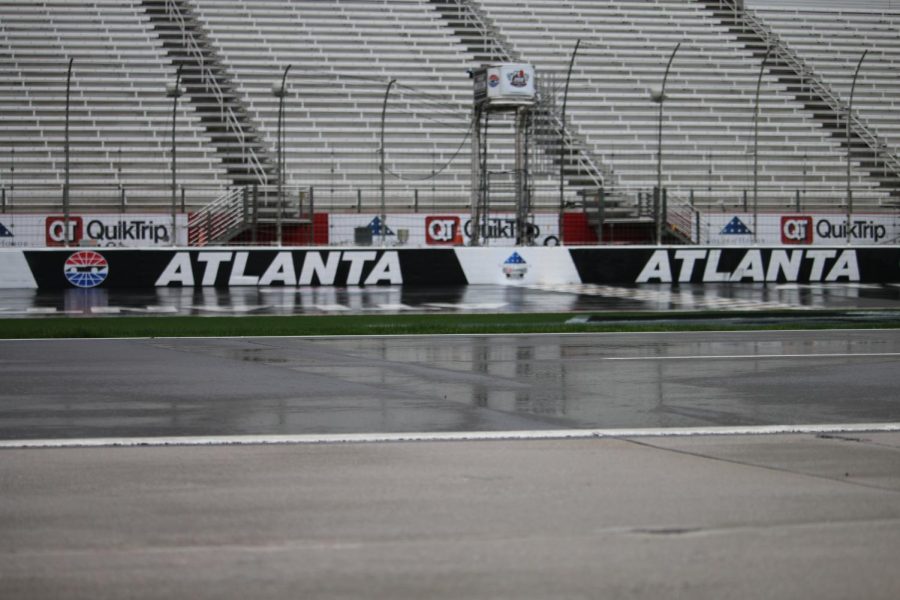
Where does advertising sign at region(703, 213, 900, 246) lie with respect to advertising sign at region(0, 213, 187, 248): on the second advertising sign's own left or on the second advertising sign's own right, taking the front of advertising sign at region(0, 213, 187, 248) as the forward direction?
on the second advertising sign's own left

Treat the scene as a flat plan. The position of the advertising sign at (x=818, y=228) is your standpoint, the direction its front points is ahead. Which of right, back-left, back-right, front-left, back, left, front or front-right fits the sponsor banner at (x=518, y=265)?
front-right

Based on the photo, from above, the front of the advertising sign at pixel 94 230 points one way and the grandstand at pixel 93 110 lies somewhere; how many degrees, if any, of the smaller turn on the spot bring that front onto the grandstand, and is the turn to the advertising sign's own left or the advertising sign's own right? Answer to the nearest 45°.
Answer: approximately 180°

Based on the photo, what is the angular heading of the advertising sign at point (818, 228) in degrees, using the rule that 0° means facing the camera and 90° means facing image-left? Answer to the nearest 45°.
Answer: approximately 0°

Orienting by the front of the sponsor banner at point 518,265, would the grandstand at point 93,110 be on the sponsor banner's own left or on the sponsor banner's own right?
on the sponsor banner's own right

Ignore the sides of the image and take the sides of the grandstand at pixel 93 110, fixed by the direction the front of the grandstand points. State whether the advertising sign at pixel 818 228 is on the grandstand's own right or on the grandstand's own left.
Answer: on the grandstand's own left

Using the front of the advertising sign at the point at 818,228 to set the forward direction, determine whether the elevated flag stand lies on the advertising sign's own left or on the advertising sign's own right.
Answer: on the advertising sign's own right

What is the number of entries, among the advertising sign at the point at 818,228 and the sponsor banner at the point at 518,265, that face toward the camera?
2

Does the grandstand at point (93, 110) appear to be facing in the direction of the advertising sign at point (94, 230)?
yes
